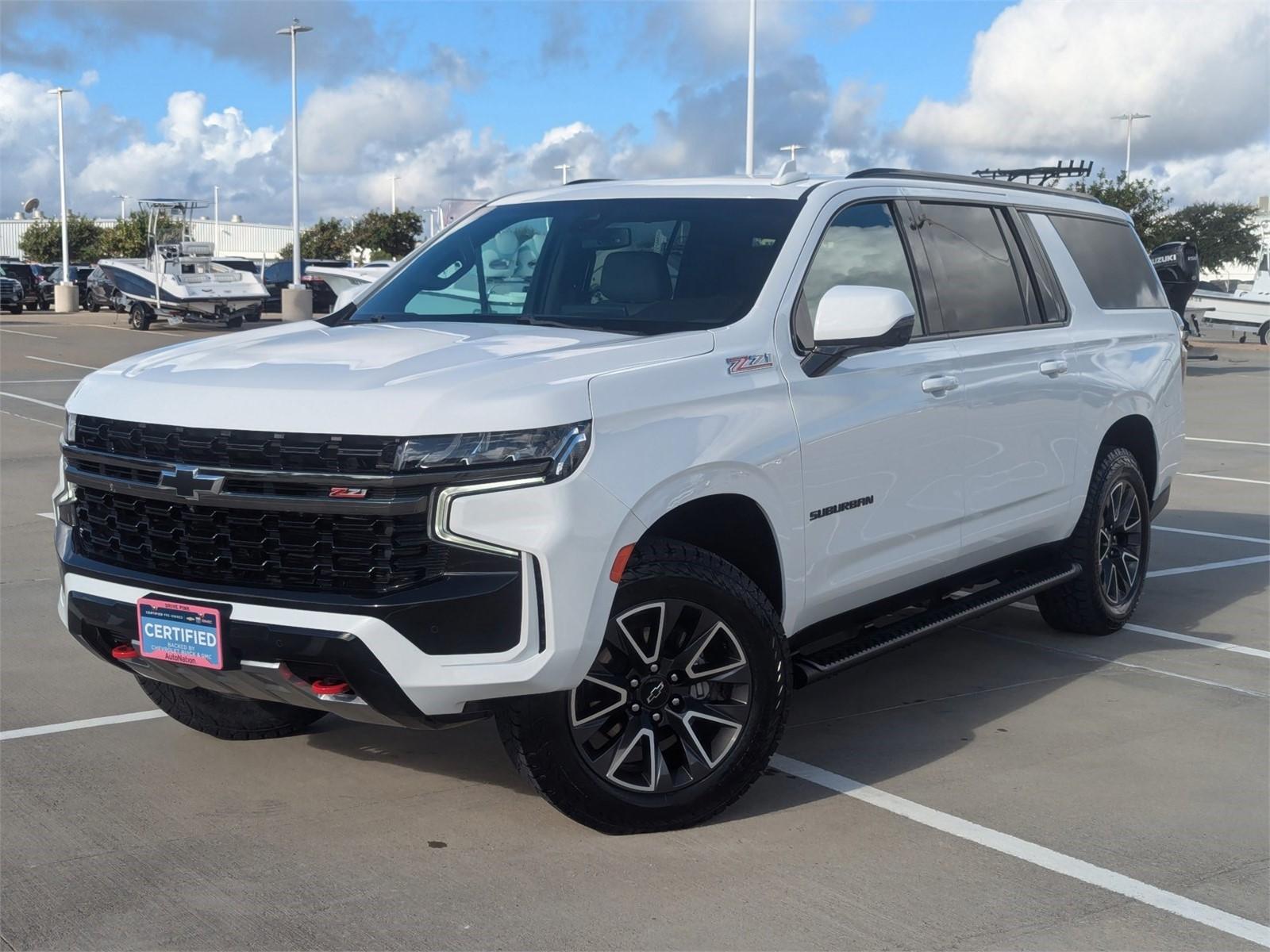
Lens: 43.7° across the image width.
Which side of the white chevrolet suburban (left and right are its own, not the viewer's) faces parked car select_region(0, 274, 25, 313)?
right

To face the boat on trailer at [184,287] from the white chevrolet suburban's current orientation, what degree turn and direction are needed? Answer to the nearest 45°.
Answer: approximately 135° to its right

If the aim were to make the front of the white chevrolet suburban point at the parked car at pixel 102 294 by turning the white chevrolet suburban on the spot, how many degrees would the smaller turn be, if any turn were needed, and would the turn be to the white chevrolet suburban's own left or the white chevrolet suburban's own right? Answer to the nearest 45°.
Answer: approximately 135° to the white chevrolet suburban's own right

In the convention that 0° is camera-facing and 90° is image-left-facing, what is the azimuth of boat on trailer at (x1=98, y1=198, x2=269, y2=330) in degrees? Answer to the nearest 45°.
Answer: approximately 135°

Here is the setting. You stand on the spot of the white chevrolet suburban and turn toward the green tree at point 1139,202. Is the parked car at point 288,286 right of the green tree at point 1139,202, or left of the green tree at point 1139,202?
left

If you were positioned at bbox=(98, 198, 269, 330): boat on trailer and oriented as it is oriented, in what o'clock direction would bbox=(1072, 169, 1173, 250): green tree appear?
The green tree is roughly at 5 o'clock from the boat on trailer.

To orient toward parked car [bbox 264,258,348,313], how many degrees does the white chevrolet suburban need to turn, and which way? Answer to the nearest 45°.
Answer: approximately 135° to its right

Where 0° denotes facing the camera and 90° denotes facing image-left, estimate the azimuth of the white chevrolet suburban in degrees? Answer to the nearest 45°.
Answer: approximately 45°

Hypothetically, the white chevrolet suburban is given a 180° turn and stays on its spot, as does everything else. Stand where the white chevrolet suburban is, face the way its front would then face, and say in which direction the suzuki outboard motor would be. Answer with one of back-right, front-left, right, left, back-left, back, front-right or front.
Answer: front
